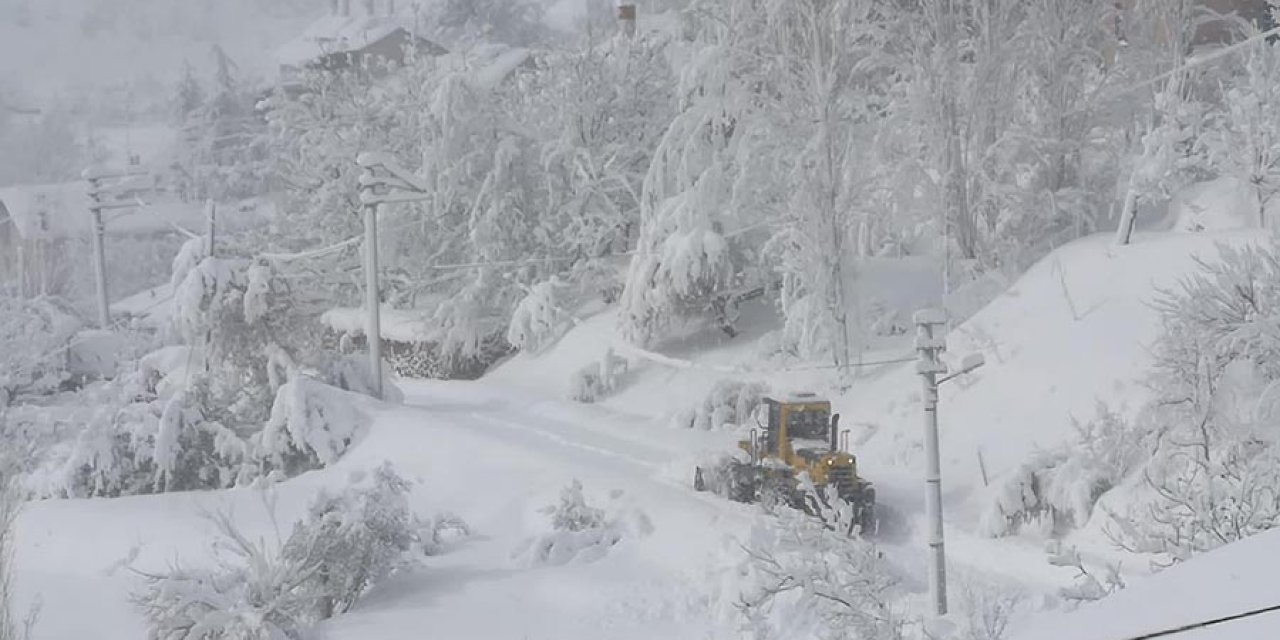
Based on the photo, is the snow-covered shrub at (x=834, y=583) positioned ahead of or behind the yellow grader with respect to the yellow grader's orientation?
ahead

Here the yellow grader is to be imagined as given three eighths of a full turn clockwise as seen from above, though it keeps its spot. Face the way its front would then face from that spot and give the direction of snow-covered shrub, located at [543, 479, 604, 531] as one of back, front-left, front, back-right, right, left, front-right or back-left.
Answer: front

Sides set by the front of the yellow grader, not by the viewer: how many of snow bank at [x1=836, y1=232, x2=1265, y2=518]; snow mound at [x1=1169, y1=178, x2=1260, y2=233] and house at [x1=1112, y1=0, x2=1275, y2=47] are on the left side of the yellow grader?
3

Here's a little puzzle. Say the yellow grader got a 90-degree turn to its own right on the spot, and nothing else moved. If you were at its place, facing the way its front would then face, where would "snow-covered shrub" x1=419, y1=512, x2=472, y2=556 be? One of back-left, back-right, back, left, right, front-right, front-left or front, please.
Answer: front-right

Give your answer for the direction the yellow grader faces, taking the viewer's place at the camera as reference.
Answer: facing the viewer and to the right of the viewer

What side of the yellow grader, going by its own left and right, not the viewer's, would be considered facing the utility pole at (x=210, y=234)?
back

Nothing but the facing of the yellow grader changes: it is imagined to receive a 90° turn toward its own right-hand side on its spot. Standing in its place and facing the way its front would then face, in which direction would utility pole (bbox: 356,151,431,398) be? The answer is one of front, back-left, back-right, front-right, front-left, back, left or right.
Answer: right

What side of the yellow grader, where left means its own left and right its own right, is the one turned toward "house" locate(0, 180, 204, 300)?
back

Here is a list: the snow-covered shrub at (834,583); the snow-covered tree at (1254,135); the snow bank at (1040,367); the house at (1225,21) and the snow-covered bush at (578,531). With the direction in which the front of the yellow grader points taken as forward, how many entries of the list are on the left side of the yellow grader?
3

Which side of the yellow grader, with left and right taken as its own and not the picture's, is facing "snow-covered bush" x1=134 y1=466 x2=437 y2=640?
right

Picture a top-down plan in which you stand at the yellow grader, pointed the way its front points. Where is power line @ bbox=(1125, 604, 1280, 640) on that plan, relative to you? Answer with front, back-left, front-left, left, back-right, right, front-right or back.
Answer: front-right

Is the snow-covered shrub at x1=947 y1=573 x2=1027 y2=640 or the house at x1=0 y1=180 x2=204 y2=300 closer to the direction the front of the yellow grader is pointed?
the snow-covered shrub

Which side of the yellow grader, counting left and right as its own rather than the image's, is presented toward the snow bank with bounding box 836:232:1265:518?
left
